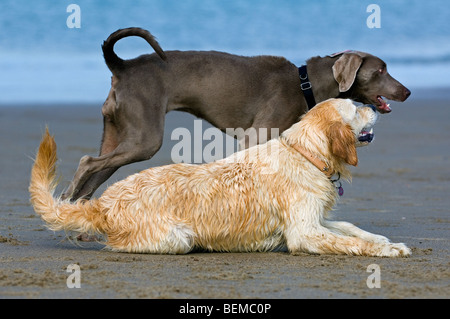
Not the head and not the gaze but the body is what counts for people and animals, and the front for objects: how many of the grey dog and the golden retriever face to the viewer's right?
2

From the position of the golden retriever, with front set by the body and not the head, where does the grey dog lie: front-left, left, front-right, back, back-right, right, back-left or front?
left

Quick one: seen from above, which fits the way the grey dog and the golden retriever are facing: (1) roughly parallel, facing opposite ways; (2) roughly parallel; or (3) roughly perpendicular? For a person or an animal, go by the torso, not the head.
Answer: roughly parallel

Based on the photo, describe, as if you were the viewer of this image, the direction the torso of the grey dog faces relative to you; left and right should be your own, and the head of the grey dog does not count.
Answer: facing to the right of the viewer

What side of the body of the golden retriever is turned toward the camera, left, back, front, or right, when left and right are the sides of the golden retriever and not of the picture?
right

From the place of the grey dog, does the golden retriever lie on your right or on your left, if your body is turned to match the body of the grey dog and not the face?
on your right
